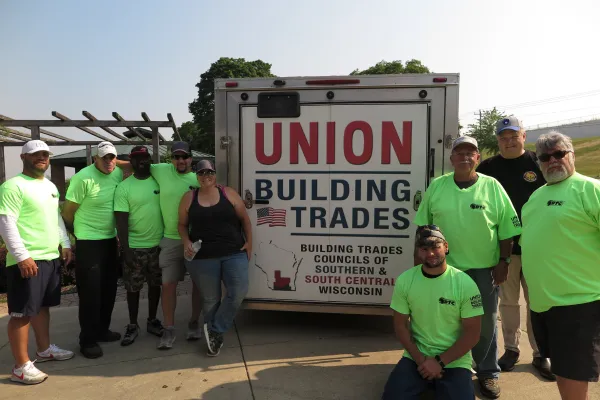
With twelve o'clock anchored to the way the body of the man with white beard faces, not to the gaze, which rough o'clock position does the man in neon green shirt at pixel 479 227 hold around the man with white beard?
The man in neon green shirt is roughly at 3 o'clock from the man with white beard.

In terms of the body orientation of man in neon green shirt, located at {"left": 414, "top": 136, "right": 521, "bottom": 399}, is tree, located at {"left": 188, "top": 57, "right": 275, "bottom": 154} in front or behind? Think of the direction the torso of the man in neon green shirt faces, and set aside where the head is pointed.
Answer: behind

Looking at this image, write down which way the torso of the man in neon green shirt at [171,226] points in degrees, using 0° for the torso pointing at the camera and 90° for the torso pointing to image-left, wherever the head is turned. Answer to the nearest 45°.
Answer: approximately 0°

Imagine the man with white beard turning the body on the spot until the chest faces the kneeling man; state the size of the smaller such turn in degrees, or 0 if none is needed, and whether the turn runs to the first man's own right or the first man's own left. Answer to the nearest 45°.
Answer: approximately 45° to the first man's own right

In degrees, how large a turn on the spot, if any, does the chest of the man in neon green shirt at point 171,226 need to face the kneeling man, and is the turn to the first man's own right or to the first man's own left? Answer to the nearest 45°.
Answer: approximately 45° to the first man's own left
